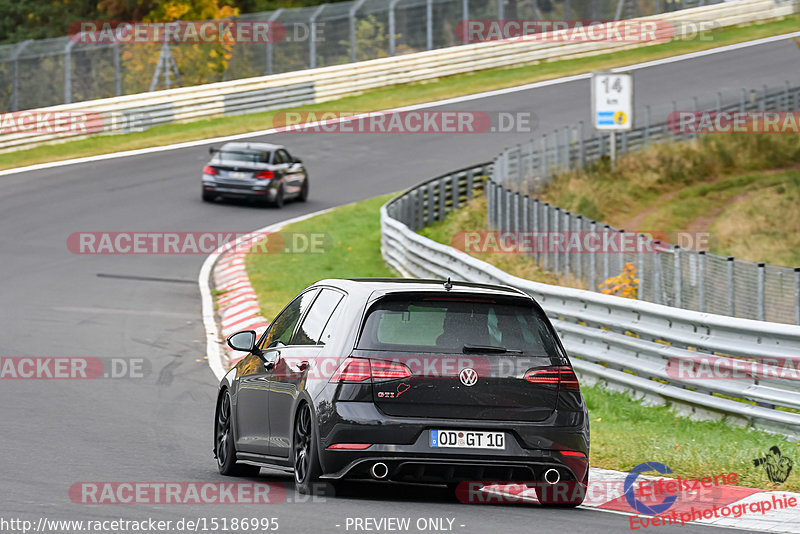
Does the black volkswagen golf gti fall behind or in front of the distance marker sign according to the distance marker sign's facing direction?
in front

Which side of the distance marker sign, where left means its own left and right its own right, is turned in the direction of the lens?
front

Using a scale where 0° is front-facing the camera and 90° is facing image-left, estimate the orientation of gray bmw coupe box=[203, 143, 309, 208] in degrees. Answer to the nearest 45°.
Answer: approximately 225°

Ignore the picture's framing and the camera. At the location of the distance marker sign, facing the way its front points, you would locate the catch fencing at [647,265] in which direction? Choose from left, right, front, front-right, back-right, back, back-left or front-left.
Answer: front

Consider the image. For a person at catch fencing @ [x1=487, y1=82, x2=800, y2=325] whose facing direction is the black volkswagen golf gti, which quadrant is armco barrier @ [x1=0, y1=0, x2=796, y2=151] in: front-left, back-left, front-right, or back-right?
back-right

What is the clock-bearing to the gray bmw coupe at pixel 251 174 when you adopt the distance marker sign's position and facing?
The gray bmw coupe is roughly at 2 o'clock from the distance marker sign.

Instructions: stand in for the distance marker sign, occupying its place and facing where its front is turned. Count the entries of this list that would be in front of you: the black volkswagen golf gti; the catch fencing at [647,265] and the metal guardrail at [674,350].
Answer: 3

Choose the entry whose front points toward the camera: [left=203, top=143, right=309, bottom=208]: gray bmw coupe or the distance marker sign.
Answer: the distance marker sign

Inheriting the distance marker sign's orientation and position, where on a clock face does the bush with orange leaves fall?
The bush with orange leaves is roughly at 12 o'clock from the distance marker sign.

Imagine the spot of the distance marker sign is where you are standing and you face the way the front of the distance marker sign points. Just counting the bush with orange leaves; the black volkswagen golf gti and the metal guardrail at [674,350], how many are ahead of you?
3

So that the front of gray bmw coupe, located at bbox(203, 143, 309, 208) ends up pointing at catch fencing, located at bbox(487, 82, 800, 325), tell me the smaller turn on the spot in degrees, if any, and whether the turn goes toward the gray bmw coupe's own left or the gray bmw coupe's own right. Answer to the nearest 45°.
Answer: approximately 135° to the gray bmw coupe's own right

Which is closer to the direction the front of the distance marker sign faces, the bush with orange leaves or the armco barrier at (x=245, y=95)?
the bush with orange leaves

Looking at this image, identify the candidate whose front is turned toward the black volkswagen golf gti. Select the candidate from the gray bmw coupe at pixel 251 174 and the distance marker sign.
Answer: the distance marker sign

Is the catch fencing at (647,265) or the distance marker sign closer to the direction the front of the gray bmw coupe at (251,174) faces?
the distance marker sign

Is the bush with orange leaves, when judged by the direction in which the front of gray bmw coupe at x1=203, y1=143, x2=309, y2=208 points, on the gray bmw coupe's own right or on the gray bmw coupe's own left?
on the gray bmw coupe's own right

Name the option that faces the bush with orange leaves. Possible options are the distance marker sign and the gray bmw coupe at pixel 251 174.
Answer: the distance marker sign

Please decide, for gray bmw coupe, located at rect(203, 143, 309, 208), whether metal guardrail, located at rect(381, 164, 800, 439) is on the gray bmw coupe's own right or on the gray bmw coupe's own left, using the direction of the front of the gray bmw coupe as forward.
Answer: on the gray bmw coupe's own right

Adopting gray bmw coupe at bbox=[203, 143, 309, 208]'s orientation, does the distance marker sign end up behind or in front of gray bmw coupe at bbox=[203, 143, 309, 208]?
in front
